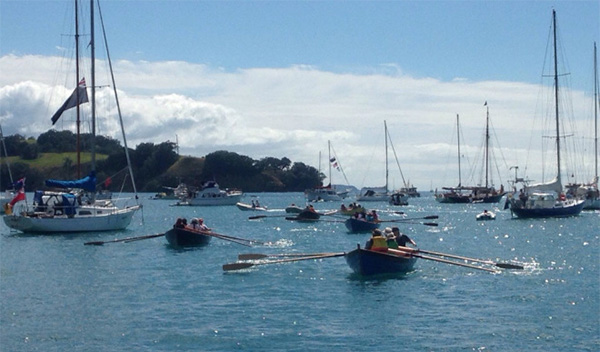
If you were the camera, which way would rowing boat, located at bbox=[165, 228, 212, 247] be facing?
facing the viewer and to the left of the viewer

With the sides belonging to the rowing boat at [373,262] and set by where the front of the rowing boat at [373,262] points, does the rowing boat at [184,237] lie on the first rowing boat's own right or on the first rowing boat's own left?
on the first rowing boat's own right

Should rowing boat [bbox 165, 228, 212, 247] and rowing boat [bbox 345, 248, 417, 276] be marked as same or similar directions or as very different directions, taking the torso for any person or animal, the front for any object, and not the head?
same or similar directions
